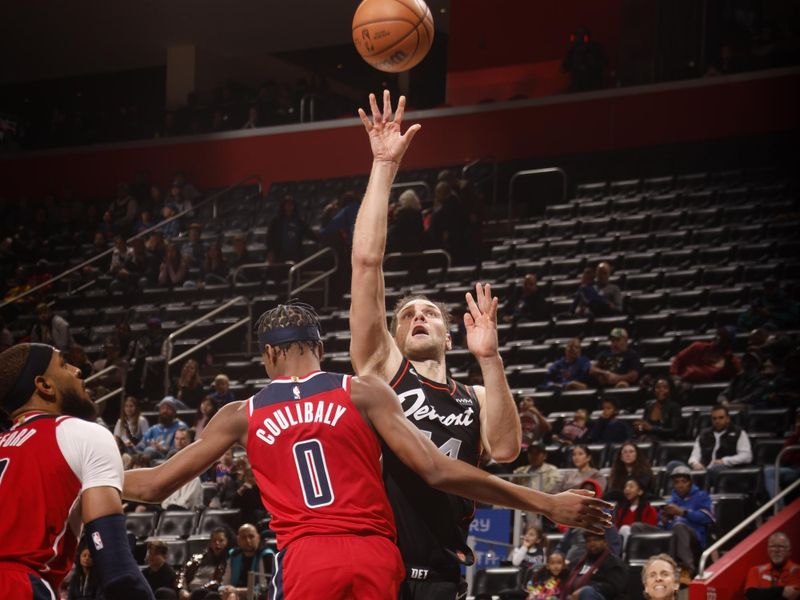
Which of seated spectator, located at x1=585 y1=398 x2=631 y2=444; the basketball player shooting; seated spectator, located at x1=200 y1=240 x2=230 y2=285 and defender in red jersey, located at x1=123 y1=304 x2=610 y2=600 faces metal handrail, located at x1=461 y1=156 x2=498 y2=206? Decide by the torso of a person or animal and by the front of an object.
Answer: the defender in red jersey

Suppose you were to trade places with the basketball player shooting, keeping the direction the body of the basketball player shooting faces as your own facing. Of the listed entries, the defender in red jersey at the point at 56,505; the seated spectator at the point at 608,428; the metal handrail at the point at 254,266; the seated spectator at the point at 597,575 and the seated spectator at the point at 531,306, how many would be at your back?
4

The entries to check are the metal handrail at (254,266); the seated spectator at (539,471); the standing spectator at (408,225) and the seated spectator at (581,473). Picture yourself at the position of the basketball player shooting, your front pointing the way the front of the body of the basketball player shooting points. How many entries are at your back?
4

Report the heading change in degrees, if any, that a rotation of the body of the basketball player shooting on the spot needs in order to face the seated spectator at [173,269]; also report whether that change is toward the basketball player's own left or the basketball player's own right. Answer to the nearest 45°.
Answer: approximately 180°

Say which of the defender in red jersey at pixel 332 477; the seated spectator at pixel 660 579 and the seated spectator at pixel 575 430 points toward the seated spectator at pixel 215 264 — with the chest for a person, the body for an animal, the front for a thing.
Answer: the defender in red jersey

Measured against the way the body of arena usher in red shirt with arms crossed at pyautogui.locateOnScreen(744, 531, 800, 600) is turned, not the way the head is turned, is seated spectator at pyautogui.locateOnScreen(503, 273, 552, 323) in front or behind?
behind

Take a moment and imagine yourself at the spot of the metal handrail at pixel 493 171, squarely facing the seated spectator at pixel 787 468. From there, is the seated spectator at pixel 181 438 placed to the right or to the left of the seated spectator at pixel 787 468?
right

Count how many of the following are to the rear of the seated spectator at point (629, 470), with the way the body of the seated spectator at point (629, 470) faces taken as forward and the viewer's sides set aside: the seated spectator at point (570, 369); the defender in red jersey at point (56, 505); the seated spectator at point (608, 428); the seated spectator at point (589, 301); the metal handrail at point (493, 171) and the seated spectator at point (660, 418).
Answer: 5

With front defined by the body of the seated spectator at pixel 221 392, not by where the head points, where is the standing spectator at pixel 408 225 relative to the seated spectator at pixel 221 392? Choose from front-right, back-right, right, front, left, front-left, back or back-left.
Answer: back-left

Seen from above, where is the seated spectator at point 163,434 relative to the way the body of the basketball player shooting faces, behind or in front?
behind

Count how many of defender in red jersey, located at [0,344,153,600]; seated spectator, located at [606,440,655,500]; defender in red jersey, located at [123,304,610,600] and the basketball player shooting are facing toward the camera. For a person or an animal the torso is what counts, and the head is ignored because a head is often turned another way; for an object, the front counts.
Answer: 2

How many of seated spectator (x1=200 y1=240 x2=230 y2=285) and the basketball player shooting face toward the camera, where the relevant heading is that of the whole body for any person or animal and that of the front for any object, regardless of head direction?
2
